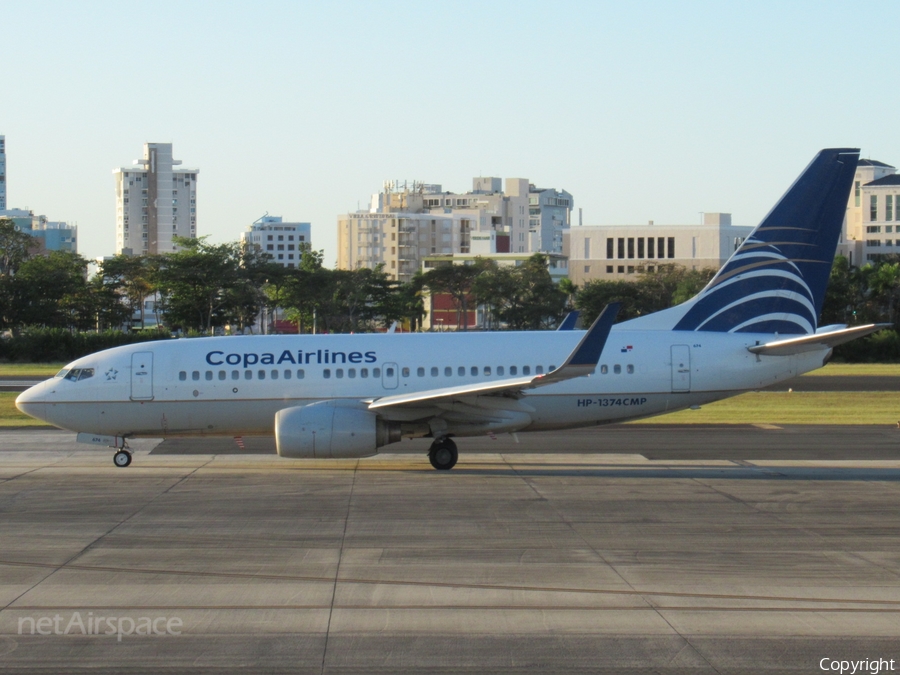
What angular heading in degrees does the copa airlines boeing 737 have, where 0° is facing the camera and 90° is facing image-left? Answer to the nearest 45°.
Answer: approximately 90°
